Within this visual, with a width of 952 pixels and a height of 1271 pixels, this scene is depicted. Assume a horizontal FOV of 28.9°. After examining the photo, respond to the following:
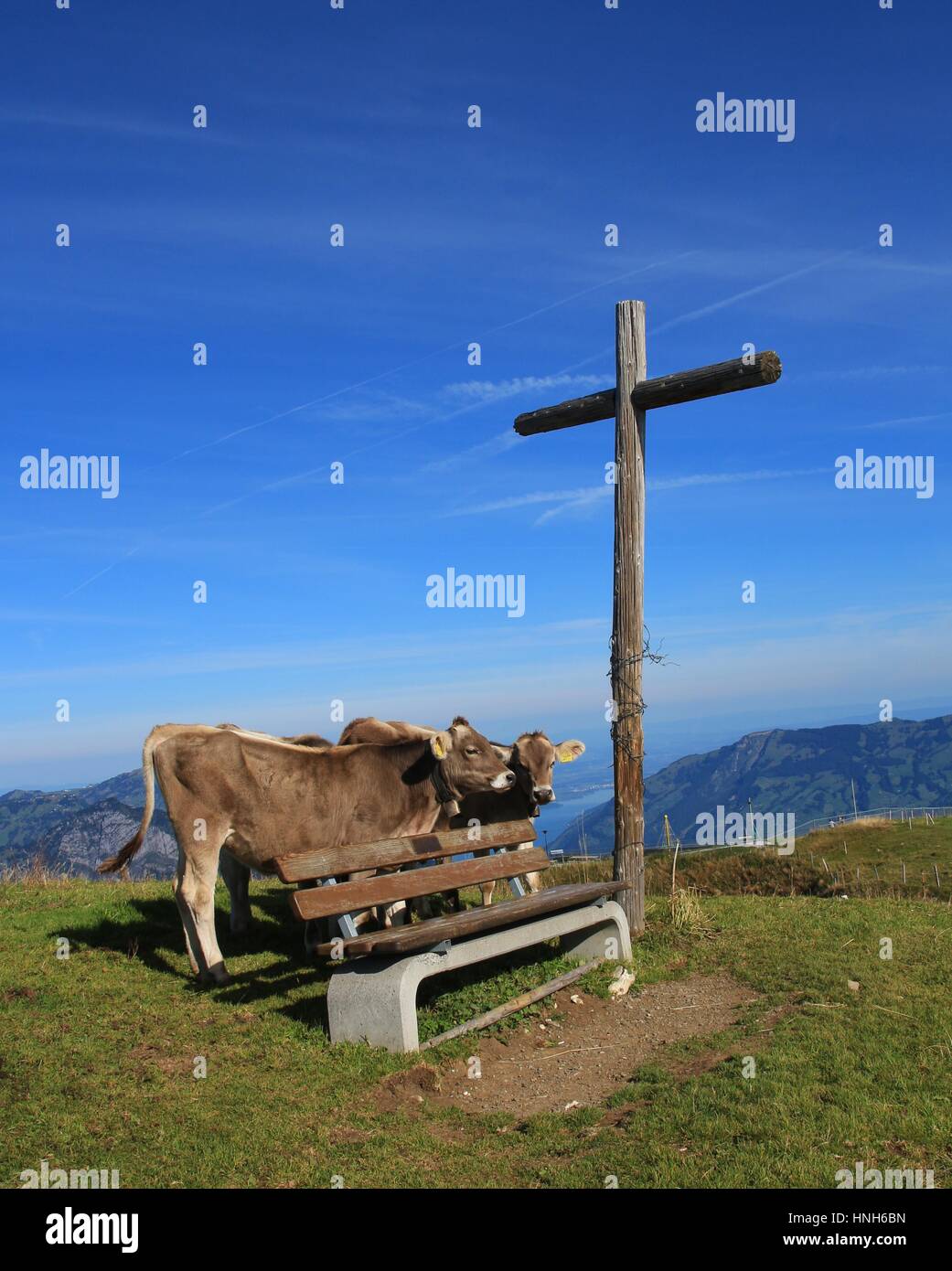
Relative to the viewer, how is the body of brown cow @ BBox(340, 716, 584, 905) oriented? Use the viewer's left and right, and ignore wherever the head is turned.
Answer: facing the viewer and to the right of the viewer

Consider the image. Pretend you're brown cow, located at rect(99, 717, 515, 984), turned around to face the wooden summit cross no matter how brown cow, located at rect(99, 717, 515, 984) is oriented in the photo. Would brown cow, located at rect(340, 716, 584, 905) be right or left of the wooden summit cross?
left

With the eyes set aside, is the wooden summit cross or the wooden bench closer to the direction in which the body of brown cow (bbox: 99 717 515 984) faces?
the wooden summit cross

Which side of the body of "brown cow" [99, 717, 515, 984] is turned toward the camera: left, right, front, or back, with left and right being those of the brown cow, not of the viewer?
right

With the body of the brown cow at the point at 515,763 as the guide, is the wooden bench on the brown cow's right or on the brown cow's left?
on the brown cow's right

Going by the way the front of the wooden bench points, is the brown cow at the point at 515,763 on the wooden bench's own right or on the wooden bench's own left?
on the wooden bench's own left

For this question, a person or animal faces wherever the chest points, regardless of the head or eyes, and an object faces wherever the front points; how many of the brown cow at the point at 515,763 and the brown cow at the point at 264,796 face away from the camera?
0

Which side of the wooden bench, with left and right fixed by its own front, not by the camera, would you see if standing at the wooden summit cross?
left

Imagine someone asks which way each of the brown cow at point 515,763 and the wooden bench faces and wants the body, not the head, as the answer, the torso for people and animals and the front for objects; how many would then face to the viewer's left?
0
